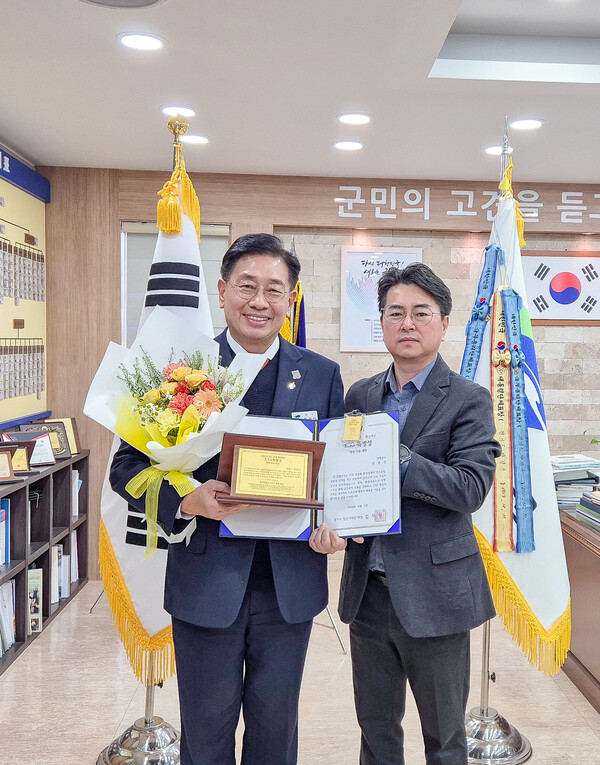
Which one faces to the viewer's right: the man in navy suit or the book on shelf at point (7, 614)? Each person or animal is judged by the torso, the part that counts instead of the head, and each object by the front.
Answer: the book on shelf

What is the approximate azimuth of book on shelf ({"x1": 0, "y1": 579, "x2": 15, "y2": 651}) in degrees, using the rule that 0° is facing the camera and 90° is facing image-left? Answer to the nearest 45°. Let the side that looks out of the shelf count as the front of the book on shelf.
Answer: approximately 270°

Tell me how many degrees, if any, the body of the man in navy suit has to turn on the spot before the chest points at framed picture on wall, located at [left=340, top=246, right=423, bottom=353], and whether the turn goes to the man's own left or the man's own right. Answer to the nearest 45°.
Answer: approximately 180°

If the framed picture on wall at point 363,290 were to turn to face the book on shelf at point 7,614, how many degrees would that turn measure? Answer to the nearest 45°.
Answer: approximately 45° to its right

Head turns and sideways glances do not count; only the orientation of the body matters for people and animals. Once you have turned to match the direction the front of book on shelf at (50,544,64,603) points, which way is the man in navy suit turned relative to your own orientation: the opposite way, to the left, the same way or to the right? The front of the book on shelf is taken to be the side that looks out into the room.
to the right

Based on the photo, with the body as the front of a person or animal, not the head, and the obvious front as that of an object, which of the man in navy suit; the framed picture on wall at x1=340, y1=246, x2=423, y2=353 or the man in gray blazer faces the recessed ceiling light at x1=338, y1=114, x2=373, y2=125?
the framed picture on wall

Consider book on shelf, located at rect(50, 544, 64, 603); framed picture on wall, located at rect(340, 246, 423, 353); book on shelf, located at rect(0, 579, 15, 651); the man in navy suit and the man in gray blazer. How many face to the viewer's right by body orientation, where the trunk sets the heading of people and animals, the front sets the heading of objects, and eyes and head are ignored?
2

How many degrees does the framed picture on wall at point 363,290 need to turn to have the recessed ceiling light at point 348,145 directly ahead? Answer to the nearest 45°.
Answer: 0° — it already faces it

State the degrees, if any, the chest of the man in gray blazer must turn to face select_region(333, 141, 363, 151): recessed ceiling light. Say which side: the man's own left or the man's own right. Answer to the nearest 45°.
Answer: approximately 135° to the man's own right

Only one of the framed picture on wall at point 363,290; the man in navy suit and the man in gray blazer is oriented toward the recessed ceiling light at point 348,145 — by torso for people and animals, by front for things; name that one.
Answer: the framed picture on wall

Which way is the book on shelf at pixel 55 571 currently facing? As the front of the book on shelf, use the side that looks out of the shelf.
to the viewer's right
